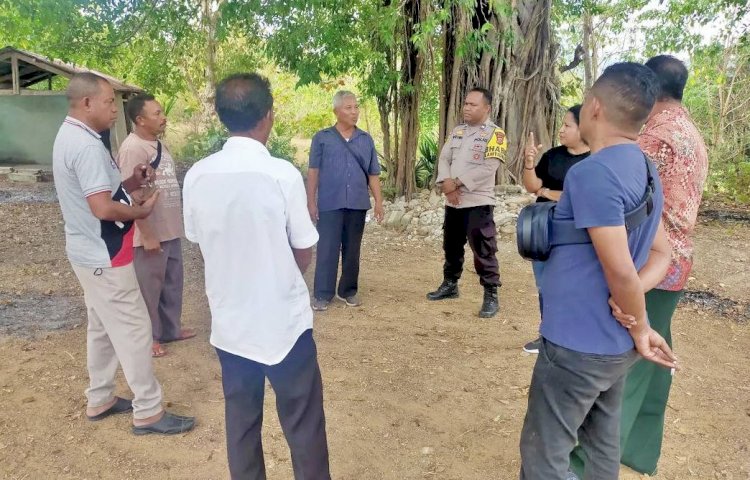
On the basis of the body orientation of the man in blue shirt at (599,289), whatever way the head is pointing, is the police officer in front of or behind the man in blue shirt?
in front

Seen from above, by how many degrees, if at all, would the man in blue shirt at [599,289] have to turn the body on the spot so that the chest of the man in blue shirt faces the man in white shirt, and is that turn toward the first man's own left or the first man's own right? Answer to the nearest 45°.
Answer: approximately 45° to the first man's own left

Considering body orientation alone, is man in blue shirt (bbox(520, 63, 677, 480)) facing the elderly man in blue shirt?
yes

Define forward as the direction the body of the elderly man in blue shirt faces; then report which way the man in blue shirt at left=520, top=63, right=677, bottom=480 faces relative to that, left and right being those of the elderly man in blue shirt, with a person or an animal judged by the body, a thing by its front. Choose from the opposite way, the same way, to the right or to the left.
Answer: the opposite way

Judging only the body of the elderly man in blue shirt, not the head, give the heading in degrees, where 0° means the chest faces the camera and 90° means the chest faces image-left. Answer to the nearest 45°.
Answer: approximately 0°

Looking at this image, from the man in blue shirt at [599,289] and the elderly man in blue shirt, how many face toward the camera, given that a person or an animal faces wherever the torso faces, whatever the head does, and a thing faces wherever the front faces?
1

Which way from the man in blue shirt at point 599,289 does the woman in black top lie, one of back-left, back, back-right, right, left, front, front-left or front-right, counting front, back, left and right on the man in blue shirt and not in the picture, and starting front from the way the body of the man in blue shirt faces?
front-right

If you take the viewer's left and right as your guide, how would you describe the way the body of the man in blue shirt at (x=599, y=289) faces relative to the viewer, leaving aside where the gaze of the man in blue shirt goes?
facing away from the viewer and to the left of the viewer

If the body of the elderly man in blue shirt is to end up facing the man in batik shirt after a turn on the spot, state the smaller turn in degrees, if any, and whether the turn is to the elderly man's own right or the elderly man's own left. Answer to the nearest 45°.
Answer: approximately 45° to the elderly man's own left

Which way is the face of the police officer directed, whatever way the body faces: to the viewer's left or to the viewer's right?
to the viewer's left

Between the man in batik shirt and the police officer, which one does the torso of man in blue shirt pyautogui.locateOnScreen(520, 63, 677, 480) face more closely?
the police officer
